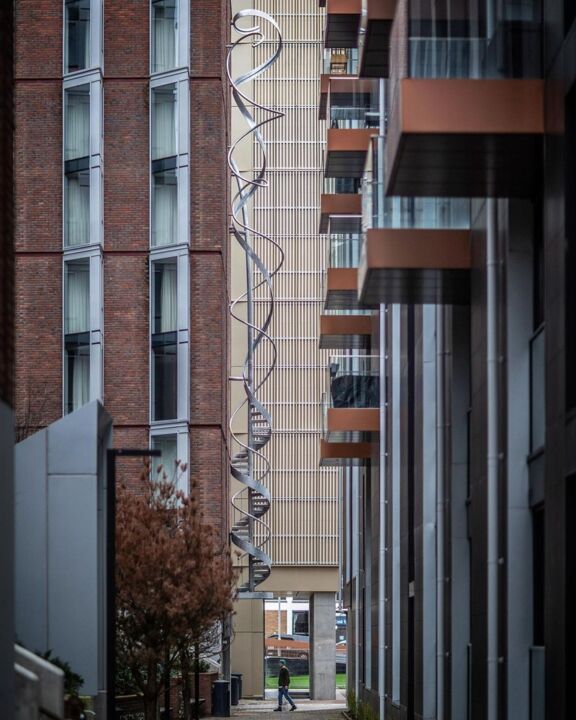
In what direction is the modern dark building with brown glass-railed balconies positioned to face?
to the viewer's left
